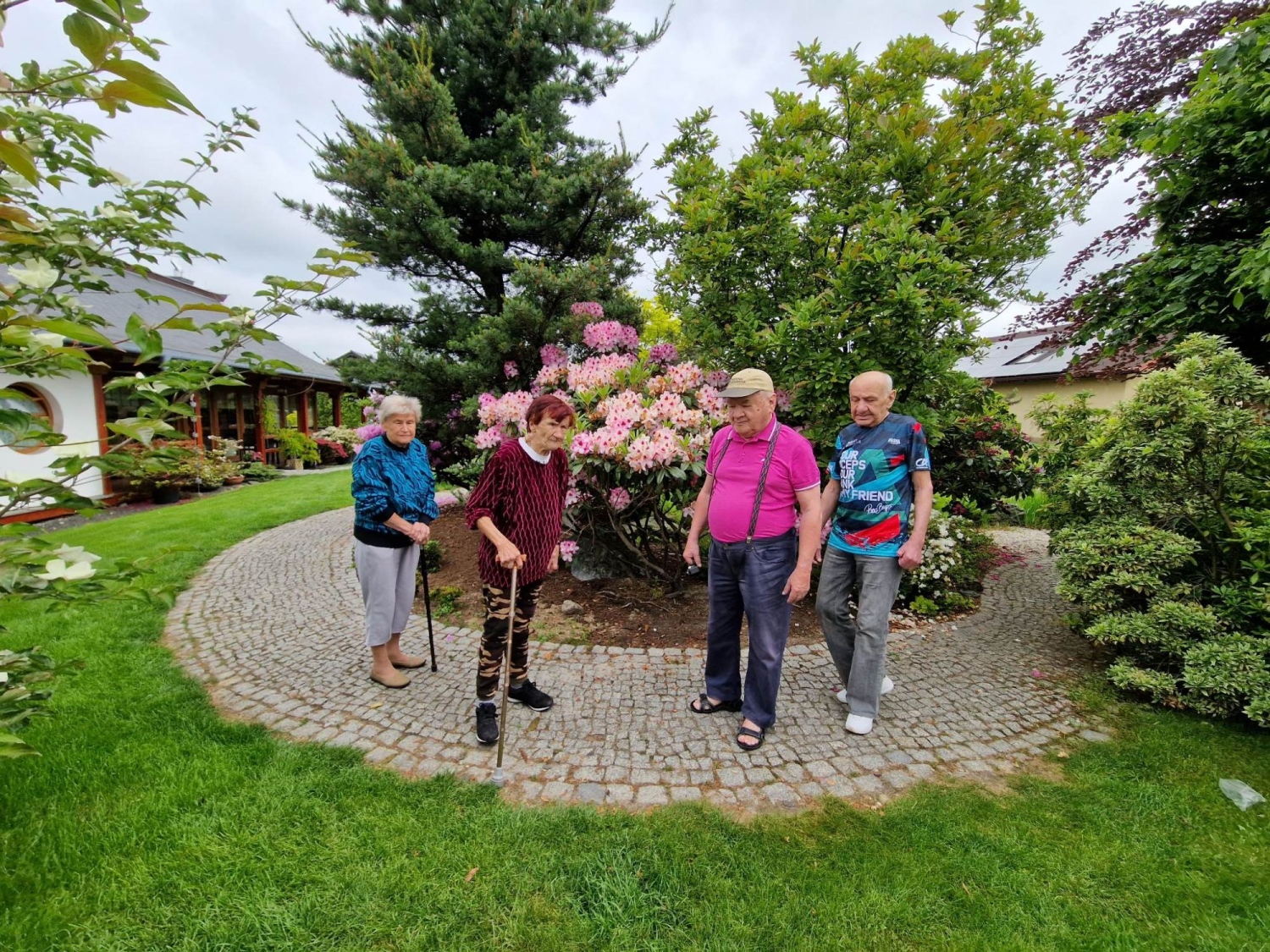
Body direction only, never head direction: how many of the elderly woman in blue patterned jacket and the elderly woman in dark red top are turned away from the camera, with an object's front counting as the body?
0

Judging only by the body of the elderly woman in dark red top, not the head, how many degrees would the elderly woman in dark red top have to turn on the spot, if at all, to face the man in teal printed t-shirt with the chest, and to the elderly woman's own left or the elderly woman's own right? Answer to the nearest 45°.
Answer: approximately 45° to the elderly woman's own left

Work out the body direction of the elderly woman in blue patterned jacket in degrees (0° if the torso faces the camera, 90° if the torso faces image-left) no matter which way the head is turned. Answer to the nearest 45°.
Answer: approximately 315°

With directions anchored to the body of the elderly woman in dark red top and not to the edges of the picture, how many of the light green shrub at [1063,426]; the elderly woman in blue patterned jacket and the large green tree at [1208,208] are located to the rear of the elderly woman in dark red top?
1

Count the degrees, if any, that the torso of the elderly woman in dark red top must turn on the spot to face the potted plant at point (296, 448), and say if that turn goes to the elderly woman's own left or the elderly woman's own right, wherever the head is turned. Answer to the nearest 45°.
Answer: approximately 180°

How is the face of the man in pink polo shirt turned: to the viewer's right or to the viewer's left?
to the viewer's left

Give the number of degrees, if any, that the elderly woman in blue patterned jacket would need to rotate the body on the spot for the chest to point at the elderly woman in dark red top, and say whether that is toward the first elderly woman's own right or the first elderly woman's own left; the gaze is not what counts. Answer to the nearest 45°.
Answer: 0° — they already face them

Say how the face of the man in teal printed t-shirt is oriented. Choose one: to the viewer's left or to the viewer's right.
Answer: to the viewer's left

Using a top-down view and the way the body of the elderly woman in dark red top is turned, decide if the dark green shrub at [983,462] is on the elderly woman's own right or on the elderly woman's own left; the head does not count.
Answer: on the elderly woman's own left

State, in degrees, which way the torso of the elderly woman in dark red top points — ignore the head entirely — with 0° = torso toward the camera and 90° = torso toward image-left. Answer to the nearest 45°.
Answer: approximately 315°
